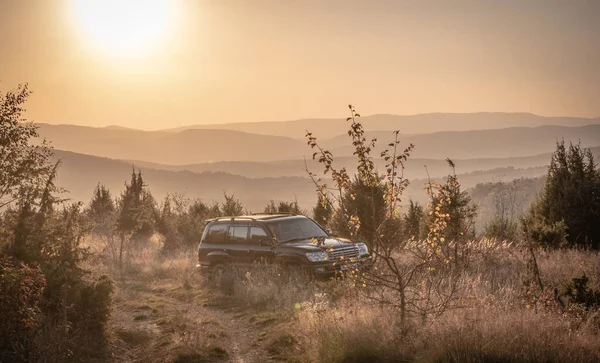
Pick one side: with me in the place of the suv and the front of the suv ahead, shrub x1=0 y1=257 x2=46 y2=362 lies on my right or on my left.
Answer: on my right

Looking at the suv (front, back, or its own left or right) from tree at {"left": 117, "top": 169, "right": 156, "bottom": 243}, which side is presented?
back

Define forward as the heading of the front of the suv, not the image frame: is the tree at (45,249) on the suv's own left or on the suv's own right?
on the suv's own right

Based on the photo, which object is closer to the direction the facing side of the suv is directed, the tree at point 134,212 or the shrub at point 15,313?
the shrub

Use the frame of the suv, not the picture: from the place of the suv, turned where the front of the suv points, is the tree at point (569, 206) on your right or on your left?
on your left

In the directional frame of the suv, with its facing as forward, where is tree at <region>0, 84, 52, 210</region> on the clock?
The tree is roughly at 3 o'clock from the suv.

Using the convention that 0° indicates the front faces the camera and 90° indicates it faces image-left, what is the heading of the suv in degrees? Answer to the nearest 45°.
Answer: approximately 315°
